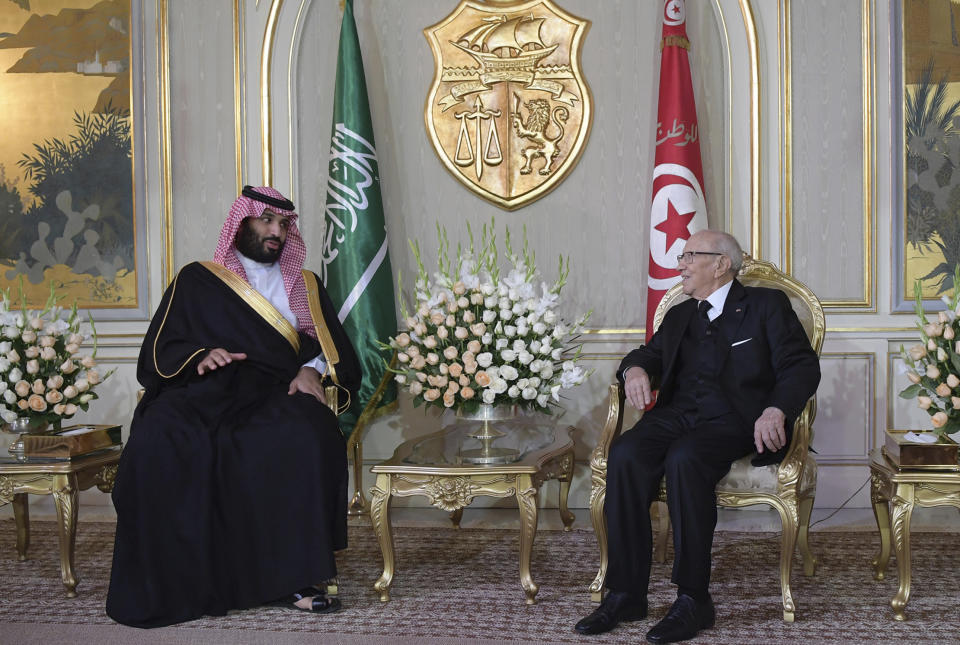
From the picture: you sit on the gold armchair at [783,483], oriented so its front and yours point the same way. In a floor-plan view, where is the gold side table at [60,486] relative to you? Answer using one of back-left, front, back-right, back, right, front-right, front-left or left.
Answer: front-right

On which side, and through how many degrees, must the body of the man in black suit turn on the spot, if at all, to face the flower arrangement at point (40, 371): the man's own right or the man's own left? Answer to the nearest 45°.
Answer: approximately 45° to the man's own right

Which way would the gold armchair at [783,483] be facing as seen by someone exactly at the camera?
facing the viewer and to the left of the viewer

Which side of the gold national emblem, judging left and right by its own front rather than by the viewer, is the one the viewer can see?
front

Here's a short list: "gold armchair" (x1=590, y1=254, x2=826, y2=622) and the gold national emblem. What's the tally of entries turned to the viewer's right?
0

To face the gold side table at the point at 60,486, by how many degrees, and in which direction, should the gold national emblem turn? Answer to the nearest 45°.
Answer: approximately 45° to its right

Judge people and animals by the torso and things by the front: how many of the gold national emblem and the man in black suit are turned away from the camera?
0

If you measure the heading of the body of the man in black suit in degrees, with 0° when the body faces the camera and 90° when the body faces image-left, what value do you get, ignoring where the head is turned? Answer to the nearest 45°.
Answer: approximately 45°

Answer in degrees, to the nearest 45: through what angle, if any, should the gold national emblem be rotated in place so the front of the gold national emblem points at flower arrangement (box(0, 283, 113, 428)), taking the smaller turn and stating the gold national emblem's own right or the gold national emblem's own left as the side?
approximately 45° to the gold national emblem's own right

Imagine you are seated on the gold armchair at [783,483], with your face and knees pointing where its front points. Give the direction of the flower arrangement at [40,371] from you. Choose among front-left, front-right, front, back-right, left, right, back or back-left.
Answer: front-right

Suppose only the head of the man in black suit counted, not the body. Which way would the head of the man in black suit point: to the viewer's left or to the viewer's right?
to the viewer's left

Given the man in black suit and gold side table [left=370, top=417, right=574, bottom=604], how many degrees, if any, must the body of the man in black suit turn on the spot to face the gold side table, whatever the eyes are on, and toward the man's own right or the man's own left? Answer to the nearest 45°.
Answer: approximately 45° to the man's own right
